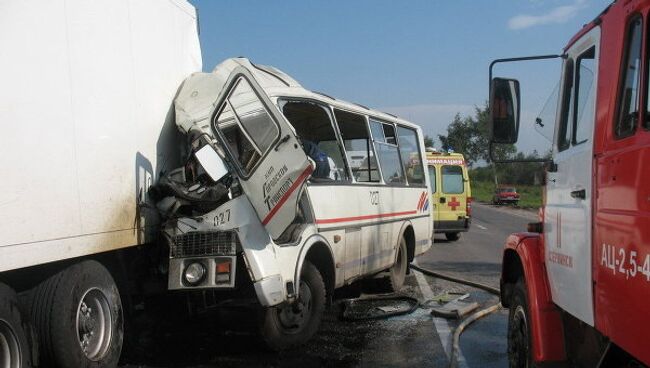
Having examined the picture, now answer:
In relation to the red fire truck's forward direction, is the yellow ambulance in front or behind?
in front

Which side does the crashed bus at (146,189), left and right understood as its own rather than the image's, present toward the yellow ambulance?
back

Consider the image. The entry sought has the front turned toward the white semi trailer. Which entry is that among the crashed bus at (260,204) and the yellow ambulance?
the crashed bus

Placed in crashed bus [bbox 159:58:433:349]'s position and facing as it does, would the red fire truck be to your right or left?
on your left

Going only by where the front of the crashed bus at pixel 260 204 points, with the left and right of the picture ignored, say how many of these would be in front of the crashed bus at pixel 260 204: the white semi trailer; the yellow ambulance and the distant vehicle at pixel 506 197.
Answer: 1

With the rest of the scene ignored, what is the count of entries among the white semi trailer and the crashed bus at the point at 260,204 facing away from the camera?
0
